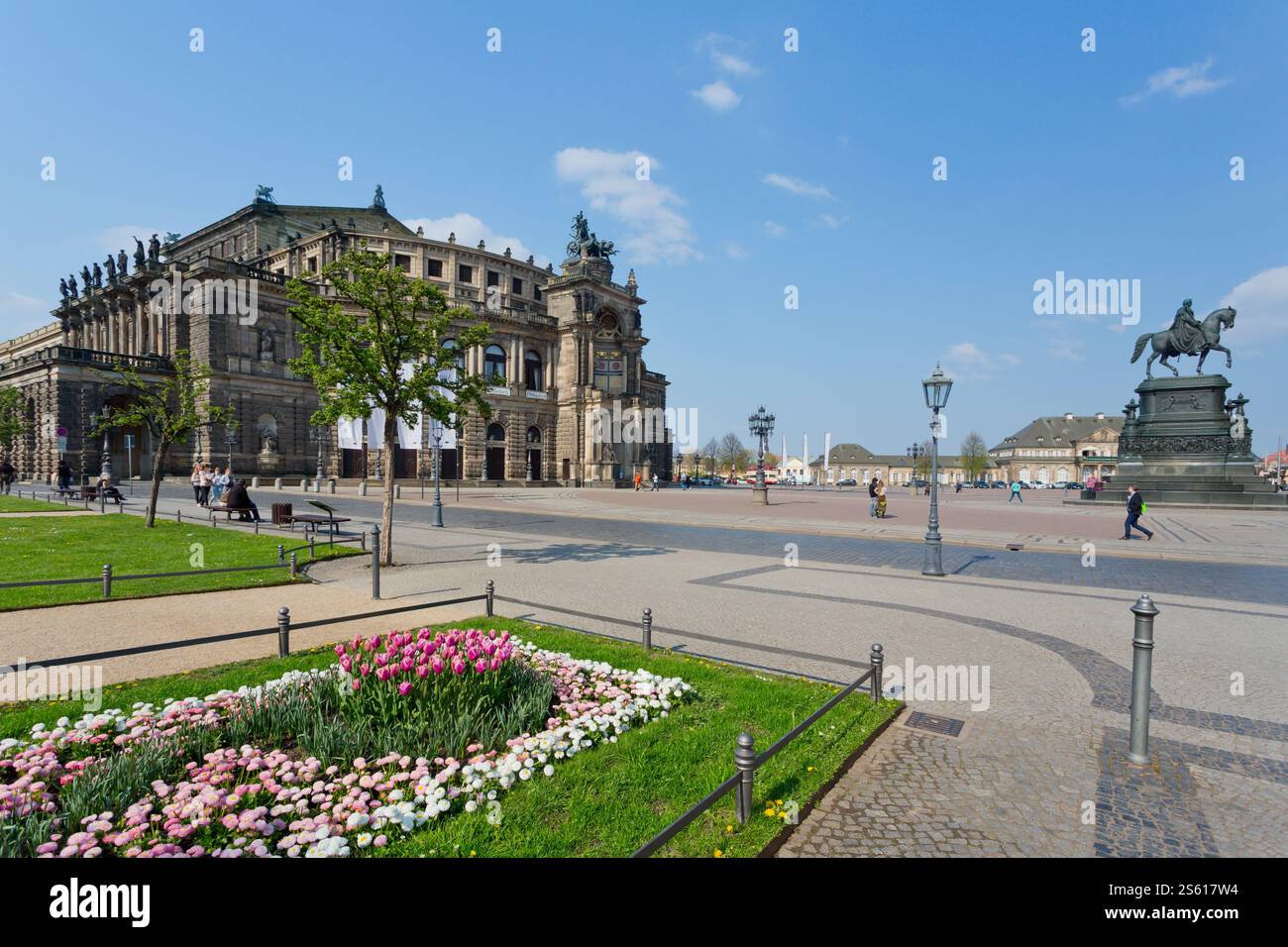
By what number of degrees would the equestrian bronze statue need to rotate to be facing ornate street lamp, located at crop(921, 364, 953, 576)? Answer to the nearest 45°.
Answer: approximately 90° to its right

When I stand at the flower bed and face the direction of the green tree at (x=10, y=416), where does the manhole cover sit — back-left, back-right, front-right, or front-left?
back-right

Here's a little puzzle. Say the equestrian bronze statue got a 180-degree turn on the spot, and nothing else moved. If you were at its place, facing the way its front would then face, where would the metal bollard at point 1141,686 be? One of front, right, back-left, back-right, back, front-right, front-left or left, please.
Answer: left

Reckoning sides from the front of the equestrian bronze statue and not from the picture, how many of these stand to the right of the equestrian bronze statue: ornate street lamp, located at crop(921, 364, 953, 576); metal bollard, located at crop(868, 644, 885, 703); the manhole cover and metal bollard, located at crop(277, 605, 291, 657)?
4

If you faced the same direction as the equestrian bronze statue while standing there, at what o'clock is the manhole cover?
The manhole cover is roughly at 3 o'clock from the equestrian bronze statue.

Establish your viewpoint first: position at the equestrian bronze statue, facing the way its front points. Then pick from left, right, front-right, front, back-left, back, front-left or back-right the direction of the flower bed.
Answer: right

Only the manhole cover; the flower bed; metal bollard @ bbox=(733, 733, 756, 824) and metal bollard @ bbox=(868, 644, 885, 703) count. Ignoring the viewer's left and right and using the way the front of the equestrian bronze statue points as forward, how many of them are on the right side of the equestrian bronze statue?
4

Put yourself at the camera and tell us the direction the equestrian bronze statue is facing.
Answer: facing to the right of the viewer

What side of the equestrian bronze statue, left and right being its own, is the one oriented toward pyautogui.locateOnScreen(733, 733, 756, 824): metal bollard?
right

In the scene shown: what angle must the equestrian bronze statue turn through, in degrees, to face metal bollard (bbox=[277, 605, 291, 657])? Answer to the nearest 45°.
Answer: approximately 90° to its right

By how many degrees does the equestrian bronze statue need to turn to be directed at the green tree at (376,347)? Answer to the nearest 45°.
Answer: approximately 90° to its right
